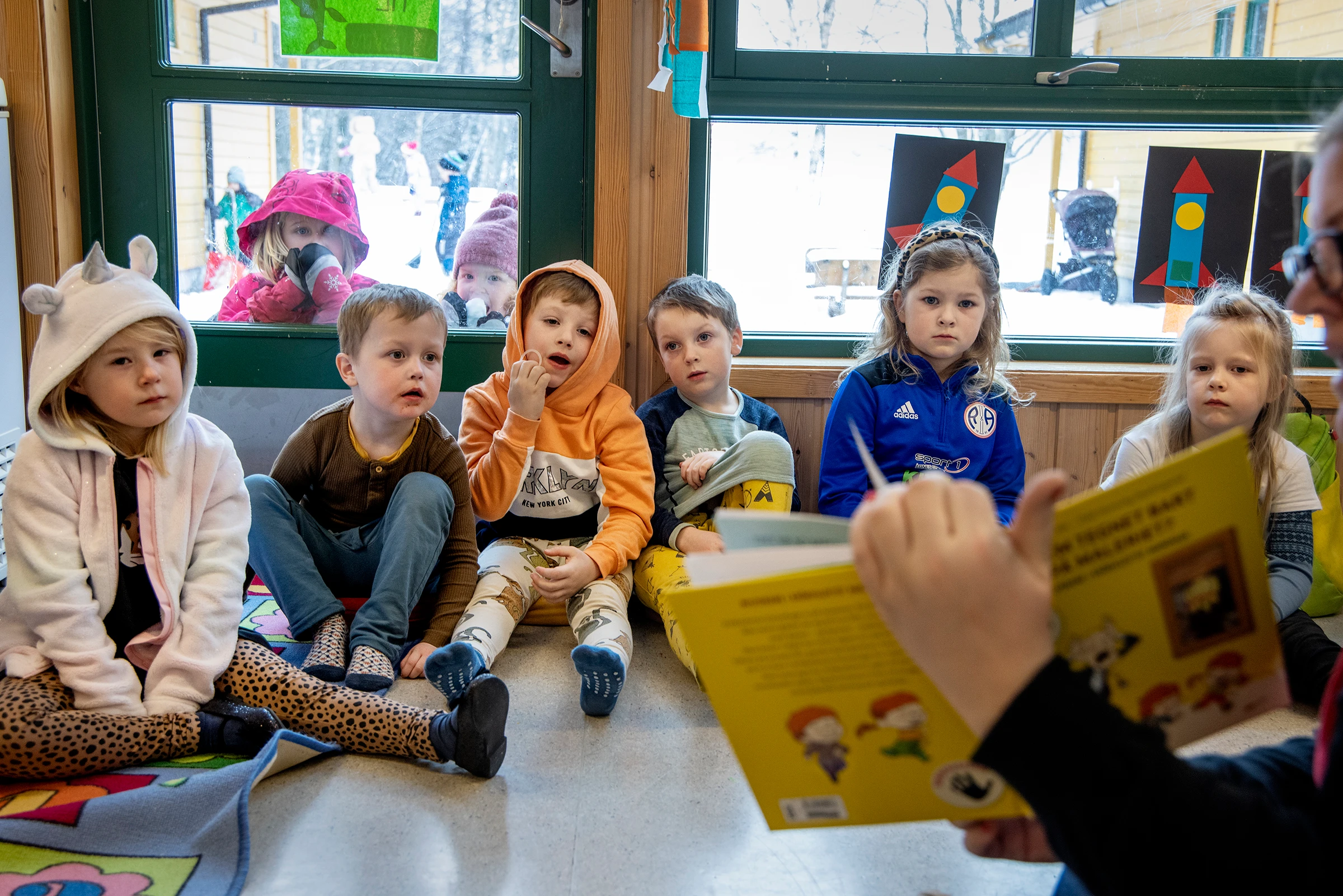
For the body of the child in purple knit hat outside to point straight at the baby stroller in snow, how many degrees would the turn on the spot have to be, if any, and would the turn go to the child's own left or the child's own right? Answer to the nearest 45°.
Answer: approximately 90° to the child's own left

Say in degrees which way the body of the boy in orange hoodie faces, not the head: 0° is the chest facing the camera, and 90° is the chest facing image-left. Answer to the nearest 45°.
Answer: approximately 0°

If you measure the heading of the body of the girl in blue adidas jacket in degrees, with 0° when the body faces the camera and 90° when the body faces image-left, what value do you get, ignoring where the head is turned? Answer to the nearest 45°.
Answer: approximately 0°

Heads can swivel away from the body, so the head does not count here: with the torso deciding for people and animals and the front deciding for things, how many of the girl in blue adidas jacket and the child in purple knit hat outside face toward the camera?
2

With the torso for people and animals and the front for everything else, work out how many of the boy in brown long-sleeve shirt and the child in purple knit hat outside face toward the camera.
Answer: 2

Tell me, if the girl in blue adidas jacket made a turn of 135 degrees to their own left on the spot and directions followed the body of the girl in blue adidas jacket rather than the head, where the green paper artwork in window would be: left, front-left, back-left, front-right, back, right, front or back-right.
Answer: back-left
